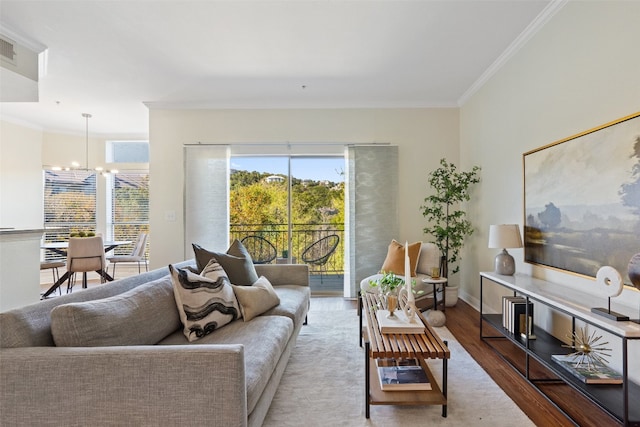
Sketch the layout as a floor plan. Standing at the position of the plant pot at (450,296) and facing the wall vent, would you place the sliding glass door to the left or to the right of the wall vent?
right

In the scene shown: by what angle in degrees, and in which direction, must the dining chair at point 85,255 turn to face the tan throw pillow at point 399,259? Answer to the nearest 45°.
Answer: approximately 135° to its right

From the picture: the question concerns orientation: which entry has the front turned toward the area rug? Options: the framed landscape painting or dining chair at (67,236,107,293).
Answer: the framed landscape painting

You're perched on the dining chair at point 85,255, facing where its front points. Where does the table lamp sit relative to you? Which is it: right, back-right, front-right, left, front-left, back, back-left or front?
back-right

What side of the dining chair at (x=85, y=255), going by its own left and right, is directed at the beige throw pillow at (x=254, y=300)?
back

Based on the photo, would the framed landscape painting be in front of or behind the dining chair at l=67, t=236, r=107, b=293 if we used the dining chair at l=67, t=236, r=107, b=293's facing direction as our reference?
behind

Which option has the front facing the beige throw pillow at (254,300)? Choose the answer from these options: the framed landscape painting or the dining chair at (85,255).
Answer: the framed landscape painting

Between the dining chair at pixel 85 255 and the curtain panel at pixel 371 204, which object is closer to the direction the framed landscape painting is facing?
the dining chair

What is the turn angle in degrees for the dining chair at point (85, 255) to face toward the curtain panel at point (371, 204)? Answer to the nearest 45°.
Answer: approximately 135° to its right

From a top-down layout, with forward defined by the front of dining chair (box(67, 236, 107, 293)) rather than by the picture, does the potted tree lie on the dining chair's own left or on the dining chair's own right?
on the dining chair's own right

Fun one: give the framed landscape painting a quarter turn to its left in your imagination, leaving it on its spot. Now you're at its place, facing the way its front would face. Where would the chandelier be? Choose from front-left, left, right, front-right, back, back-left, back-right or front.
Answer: back-right

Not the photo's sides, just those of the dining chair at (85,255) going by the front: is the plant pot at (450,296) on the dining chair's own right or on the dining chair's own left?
on the dining chair's own right

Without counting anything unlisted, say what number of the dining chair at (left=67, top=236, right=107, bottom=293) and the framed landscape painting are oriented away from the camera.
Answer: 1

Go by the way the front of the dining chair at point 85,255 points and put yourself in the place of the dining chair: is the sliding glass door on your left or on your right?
on your right

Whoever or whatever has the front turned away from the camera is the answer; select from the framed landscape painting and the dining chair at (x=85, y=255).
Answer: the dining chair

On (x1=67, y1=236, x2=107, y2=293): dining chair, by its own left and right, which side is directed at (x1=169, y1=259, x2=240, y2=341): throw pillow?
back

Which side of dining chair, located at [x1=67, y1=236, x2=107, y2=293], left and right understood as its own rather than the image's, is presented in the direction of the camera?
back

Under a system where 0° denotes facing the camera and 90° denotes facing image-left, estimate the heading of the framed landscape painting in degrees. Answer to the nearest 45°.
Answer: approximately 45°
